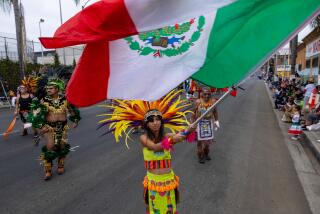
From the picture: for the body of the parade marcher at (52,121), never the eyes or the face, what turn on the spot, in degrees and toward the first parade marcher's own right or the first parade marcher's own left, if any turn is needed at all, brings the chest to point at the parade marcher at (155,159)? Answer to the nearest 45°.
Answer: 0° — they already face them

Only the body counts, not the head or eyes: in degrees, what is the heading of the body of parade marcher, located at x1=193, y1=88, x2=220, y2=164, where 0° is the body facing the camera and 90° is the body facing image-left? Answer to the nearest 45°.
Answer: approximately 0°

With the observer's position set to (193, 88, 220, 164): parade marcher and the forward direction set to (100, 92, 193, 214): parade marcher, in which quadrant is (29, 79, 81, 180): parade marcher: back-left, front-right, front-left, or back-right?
front-right

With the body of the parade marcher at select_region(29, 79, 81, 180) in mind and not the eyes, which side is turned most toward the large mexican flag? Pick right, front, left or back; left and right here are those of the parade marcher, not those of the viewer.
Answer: front

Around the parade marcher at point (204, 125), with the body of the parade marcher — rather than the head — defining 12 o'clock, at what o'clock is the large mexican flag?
The large mexican flag is roughly at 12 o'clock from the parade marcher.

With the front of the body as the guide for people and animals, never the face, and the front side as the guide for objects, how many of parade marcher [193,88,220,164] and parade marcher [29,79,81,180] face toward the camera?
2

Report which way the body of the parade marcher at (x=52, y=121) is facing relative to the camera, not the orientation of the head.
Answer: toward the camera

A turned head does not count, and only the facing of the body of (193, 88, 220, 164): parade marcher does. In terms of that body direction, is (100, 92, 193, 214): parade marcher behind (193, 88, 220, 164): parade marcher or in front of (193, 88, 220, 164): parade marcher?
in front

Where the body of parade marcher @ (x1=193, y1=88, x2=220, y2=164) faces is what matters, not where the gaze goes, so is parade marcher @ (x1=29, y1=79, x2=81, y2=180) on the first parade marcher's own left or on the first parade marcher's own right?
on the first parade marcher's own right

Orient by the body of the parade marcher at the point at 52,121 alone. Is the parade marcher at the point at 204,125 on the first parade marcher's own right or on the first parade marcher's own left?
on the first parade marcher's own left

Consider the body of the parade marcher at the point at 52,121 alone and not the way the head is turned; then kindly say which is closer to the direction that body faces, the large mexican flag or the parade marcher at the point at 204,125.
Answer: the large mexican flag
